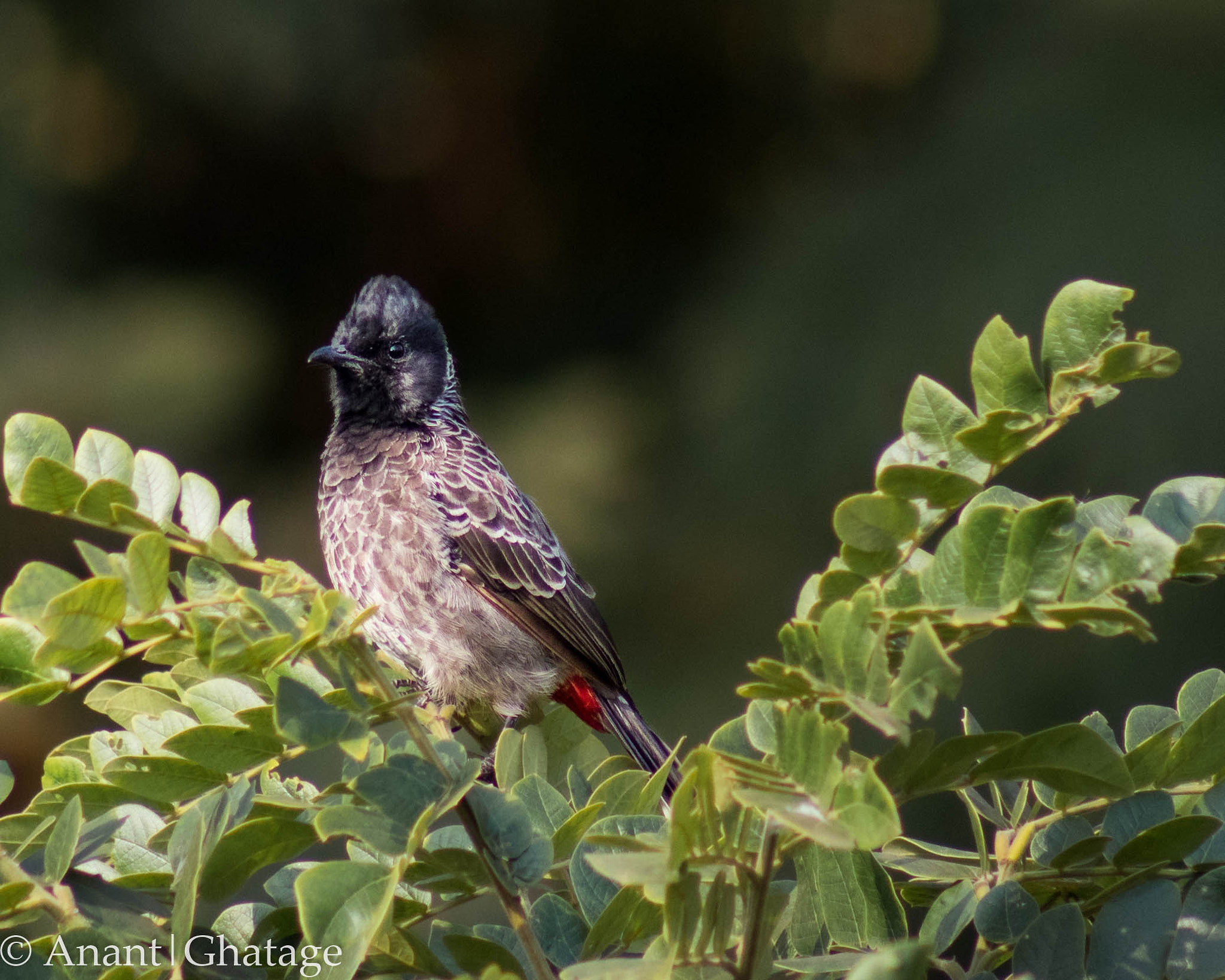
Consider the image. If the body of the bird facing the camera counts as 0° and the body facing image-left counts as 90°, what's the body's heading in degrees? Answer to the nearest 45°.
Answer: approximately 45°
